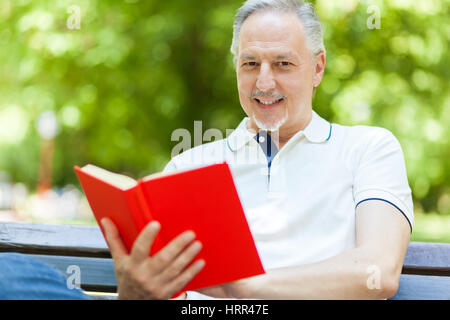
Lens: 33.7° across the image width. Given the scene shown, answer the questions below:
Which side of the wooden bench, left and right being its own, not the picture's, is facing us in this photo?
front

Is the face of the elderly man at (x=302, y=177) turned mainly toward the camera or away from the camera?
toward the camera
